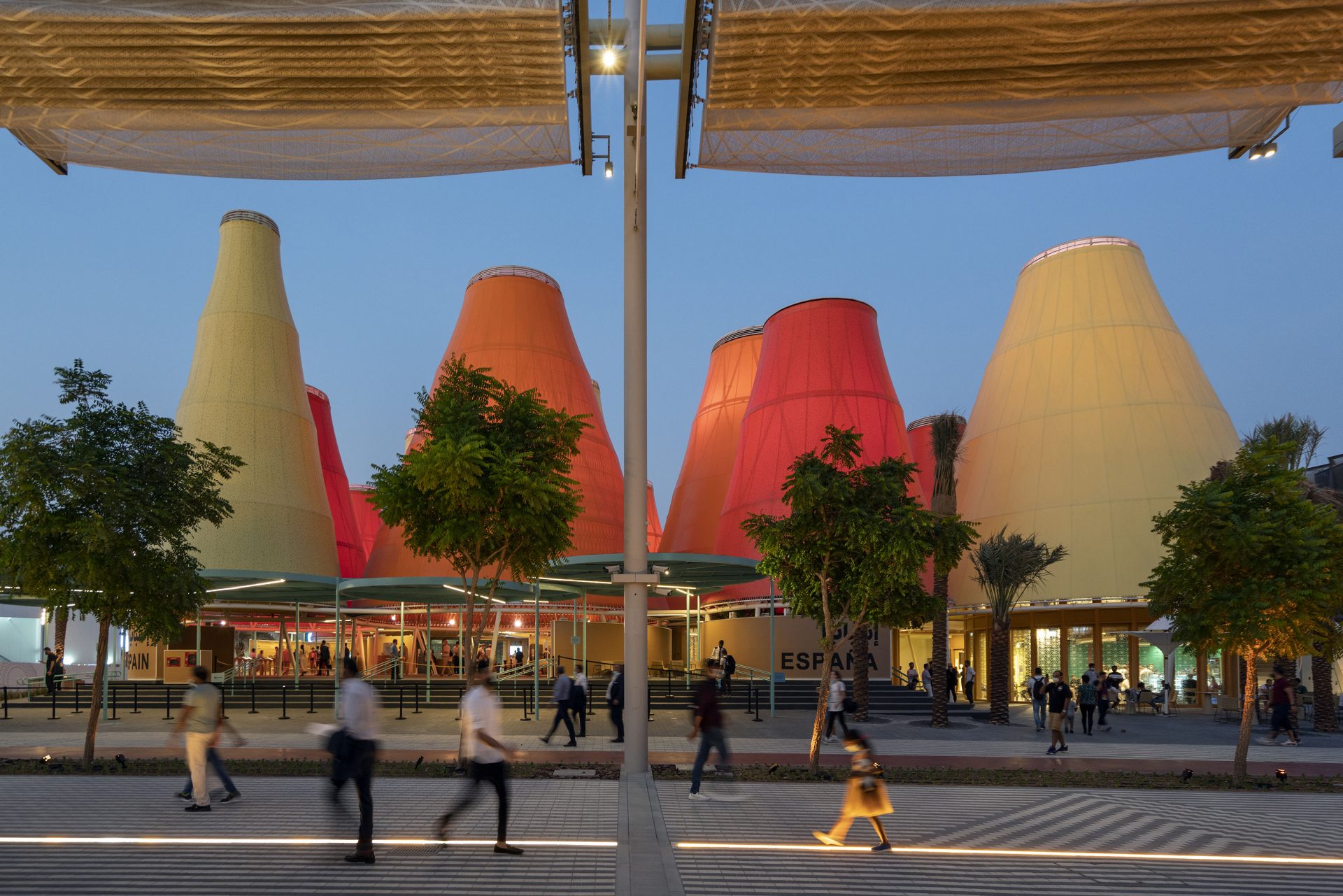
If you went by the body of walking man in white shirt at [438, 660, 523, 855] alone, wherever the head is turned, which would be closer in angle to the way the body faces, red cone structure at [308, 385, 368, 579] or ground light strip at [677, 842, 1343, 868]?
the ground light strip

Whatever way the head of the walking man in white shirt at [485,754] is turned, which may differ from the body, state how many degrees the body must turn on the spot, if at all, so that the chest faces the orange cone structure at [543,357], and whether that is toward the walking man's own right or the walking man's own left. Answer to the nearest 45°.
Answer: approximately 90° to the walking man's own left

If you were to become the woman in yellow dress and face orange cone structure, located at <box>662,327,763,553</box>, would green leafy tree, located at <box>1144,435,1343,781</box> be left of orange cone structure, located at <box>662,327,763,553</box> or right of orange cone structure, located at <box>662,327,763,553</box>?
right

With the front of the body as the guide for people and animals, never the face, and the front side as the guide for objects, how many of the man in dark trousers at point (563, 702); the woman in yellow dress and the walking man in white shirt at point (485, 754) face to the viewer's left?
2

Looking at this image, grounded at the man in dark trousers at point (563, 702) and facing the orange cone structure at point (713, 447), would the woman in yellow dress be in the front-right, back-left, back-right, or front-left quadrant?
back-right

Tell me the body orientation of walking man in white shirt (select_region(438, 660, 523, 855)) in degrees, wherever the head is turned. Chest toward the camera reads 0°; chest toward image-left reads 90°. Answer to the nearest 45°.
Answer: approximately 270°

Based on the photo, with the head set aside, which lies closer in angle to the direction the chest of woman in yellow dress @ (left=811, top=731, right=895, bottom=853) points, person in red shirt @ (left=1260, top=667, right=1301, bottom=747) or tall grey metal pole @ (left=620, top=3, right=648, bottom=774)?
the tall grey metal pole

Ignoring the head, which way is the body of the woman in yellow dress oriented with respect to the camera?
to the viewer's left

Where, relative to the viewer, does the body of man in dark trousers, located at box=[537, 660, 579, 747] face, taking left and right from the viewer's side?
facing to the left of the viewer

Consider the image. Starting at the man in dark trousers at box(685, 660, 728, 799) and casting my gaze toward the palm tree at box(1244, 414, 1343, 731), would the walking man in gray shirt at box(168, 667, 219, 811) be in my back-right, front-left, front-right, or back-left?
back-left

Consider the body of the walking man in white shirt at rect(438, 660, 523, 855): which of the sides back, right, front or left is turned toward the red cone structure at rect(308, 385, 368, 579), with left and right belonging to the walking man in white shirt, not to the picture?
left
